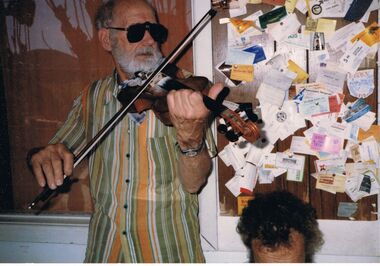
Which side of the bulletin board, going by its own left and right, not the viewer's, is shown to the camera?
front

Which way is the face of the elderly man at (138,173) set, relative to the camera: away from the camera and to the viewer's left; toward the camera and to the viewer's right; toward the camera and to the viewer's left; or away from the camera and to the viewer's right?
toward the camera and to the viewer's right

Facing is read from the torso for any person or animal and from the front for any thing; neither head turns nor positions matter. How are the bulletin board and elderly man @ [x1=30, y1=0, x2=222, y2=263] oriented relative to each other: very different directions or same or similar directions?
same or similar directions

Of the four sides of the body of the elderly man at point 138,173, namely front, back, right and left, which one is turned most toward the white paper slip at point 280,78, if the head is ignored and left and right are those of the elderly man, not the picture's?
left

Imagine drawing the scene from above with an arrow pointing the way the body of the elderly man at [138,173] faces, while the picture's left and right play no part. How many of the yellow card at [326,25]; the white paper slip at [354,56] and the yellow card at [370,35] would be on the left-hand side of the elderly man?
3

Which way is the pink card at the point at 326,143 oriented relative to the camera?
toward the camera

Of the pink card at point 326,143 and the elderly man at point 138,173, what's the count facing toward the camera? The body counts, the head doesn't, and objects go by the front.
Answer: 2

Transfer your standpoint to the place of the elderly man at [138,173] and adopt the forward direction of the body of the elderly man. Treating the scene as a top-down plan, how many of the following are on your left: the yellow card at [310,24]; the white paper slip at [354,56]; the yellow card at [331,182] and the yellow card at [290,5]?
4

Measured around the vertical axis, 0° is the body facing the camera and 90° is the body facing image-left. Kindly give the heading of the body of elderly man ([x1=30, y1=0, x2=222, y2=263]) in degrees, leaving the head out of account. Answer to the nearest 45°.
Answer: approximately 0°
